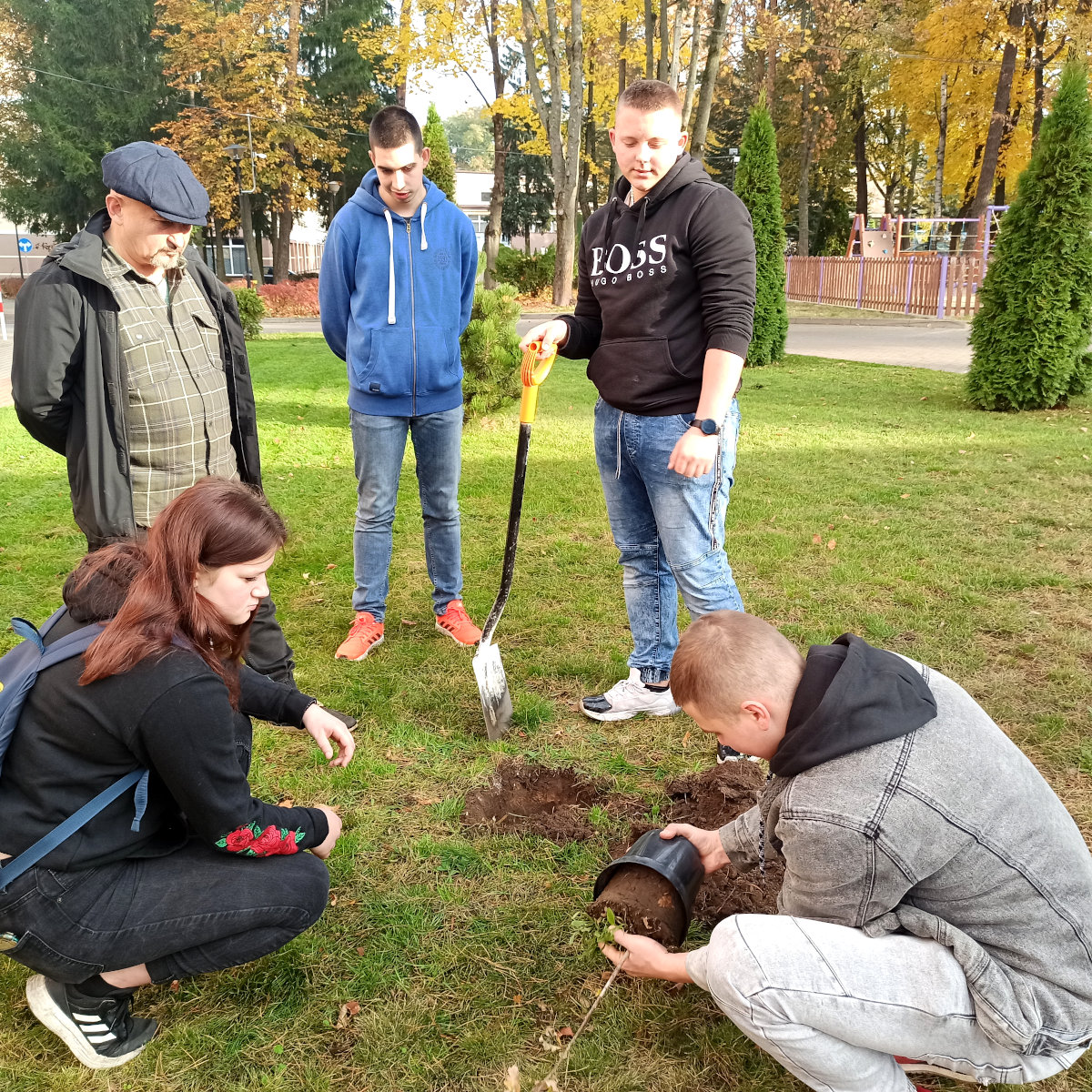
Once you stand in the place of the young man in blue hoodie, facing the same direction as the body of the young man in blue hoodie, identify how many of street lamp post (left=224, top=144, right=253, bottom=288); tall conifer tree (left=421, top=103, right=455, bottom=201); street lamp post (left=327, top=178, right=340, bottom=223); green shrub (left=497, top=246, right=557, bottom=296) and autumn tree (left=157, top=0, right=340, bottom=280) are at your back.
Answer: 5

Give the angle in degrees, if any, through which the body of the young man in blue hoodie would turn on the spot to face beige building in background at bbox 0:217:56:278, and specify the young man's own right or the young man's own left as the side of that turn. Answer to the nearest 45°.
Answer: approximately 180°

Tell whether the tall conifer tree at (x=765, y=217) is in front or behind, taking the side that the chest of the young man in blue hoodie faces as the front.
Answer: behind

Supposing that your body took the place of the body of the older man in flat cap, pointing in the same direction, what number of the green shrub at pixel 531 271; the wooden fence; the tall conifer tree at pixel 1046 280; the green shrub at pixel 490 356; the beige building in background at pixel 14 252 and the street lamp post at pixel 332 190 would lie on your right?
0

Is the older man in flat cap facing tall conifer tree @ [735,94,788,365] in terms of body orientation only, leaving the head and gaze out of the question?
no

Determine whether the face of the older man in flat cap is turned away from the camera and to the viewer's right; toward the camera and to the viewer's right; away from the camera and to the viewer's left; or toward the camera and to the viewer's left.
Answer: toward the camera and to the viewer's right

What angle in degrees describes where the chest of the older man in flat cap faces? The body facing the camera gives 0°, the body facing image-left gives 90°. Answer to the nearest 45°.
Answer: approximately 315°

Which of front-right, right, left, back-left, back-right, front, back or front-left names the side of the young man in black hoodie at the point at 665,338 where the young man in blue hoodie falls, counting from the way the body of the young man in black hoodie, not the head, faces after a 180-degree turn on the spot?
left

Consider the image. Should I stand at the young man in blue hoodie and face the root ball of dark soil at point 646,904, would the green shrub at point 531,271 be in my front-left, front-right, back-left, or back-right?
back-left

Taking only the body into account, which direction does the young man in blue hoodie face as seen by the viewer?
toward the camera

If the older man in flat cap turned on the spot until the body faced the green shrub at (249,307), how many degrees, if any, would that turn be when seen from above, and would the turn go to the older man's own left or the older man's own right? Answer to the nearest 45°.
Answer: approximately 135° to the older man's own left

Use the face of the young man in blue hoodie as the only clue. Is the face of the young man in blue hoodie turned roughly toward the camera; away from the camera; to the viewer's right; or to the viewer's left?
toward the camera

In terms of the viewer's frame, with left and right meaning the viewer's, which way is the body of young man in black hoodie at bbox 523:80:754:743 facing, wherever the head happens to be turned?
facing the viewer and to the left of the viewer

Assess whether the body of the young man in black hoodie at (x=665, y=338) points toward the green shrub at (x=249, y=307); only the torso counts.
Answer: no

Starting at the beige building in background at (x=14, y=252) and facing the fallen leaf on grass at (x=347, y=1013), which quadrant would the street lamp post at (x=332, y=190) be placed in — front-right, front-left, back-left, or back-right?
front-left

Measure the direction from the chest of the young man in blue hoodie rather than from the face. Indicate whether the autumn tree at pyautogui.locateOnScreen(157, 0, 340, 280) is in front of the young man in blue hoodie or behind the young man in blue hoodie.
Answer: behind

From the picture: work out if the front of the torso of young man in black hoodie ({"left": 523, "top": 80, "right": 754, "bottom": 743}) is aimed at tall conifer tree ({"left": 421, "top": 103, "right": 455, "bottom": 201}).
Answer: no

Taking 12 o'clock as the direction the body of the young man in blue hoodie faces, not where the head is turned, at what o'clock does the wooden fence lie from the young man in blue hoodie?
The wooden fence is roughly at 7 o'clock from the young man in blue hoodie.
